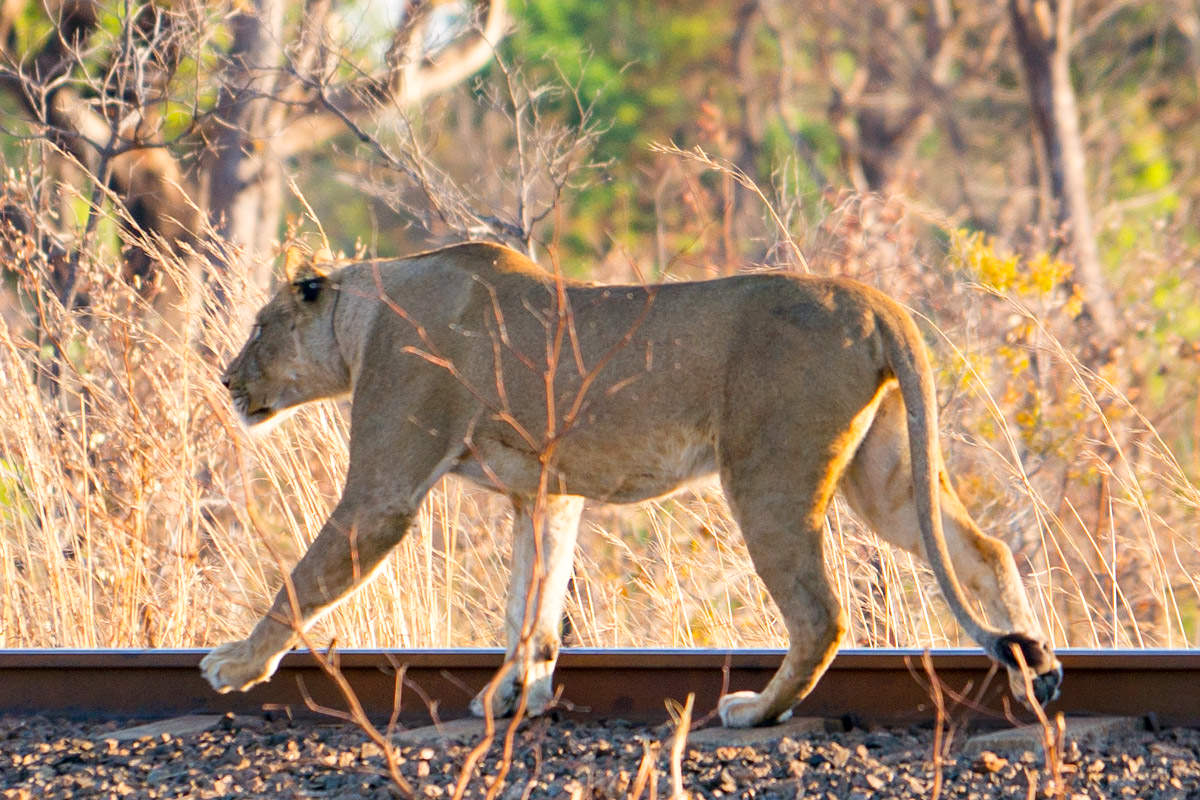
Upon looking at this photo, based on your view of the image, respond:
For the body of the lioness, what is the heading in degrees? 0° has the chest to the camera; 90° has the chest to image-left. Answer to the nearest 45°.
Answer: approximately 90°

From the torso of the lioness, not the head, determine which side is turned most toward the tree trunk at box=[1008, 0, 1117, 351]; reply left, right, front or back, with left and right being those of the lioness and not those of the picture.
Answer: right

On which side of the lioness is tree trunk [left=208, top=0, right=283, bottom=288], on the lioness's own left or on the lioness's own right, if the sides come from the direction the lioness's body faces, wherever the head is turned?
on the lioness's own right

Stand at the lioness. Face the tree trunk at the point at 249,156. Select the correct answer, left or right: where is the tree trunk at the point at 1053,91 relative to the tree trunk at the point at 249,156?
right
